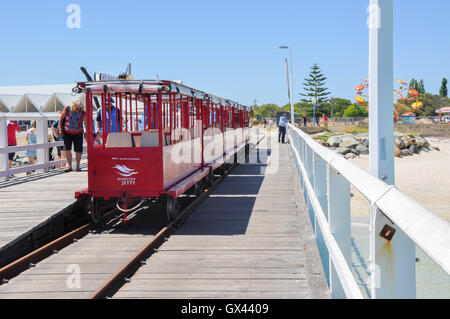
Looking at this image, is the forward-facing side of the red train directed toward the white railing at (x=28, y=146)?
no

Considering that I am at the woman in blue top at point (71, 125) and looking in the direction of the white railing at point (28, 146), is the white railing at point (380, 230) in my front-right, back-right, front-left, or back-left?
back-left
